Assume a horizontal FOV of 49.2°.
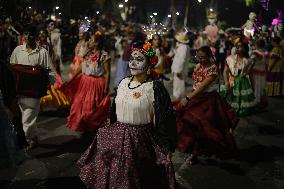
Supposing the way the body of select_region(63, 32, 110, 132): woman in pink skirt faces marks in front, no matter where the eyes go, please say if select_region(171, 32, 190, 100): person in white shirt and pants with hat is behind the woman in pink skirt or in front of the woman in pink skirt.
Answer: behind

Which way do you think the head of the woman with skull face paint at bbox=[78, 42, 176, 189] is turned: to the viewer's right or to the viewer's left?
to the viewer's left

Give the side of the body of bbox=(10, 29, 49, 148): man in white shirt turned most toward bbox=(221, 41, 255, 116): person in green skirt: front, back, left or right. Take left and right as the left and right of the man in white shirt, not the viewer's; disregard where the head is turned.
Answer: left

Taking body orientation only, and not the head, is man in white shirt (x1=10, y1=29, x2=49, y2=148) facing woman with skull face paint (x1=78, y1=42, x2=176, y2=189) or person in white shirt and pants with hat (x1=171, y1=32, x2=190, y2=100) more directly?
the woman with skull face paint

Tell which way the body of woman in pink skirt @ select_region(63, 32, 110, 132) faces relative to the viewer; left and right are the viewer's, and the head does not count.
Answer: facing the viewer and to the left of the viewer

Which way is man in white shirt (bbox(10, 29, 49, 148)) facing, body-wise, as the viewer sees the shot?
toward the camera

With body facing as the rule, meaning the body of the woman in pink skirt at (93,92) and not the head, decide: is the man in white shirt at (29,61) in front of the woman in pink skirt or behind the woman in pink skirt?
in front
